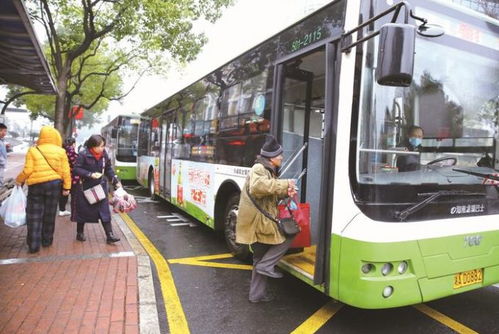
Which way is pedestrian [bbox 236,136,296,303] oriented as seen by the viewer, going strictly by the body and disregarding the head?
to the viewer's right

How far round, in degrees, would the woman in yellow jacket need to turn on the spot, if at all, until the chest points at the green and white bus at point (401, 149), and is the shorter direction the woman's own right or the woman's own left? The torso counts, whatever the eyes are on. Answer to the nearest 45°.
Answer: approximately 135° to the woman's own right

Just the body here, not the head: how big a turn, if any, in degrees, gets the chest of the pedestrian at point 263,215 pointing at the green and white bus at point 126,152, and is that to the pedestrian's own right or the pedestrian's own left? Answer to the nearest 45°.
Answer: approximately 135° to the pedestrian's own left

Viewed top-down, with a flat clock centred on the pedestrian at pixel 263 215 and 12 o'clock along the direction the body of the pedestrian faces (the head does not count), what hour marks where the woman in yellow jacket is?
The woman in yellow jacket is roughly at 7 o'clock from the pedestrian.

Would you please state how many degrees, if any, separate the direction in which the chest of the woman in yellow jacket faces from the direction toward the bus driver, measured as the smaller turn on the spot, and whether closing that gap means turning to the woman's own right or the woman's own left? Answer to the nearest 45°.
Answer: approximately 135° to the woman's own right

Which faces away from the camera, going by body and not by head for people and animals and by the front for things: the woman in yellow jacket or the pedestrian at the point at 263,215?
the woman in yellow jacket

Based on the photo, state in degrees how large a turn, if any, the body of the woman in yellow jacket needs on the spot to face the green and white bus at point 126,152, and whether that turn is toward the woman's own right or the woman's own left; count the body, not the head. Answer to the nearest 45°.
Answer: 0° — they already face it

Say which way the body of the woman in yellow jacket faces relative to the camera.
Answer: away from the camera

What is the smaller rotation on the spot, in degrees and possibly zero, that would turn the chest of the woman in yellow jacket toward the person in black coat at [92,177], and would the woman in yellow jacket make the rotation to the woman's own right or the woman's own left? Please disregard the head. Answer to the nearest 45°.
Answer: approximately 90° to the woman's own right

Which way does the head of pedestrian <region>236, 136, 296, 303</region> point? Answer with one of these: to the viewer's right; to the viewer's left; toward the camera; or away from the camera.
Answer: to the viewer's right

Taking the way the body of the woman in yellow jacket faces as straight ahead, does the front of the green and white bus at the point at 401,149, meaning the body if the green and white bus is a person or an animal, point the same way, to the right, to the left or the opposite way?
the opposite way

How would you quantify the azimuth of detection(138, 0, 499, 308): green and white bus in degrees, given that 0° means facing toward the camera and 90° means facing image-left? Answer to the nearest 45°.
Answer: approximately 315°
